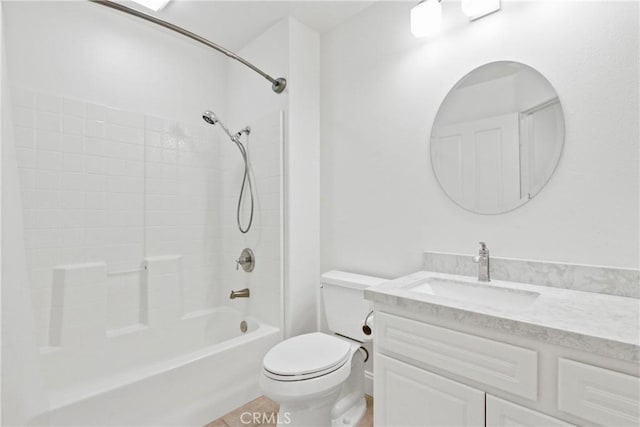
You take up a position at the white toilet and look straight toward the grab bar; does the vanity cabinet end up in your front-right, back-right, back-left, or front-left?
back-left

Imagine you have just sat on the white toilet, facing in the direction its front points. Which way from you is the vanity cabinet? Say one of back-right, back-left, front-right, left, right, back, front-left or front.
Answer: left

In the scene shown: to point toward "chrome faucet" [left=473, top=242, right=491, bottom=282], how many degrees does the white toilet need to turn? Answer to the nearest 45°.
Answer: approximately 135° to its left

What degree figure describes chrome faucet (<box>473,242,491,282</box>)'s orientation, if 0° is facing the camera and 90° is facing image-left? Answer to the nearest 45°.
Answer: approximately 45°

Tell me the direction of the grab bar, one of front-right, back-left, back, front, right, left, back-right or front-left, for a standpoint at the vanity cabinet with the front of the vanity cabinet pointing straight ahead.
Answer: front-right

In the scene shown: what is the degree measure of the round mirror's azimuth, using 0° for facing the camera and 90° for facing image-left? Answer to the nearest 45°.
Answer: approximately 45°

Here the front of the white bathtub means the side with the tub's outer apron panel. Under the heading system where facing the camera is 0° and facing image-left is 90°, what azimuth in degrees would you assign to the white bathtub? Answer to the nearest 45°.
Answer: approximately 315°
